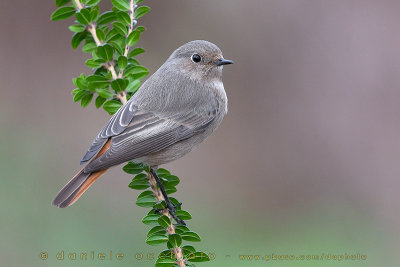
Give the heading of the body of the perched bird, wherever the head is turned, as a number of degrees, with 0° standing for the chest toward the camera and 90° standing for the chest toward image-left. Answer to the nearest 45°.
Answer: approximately 270°
